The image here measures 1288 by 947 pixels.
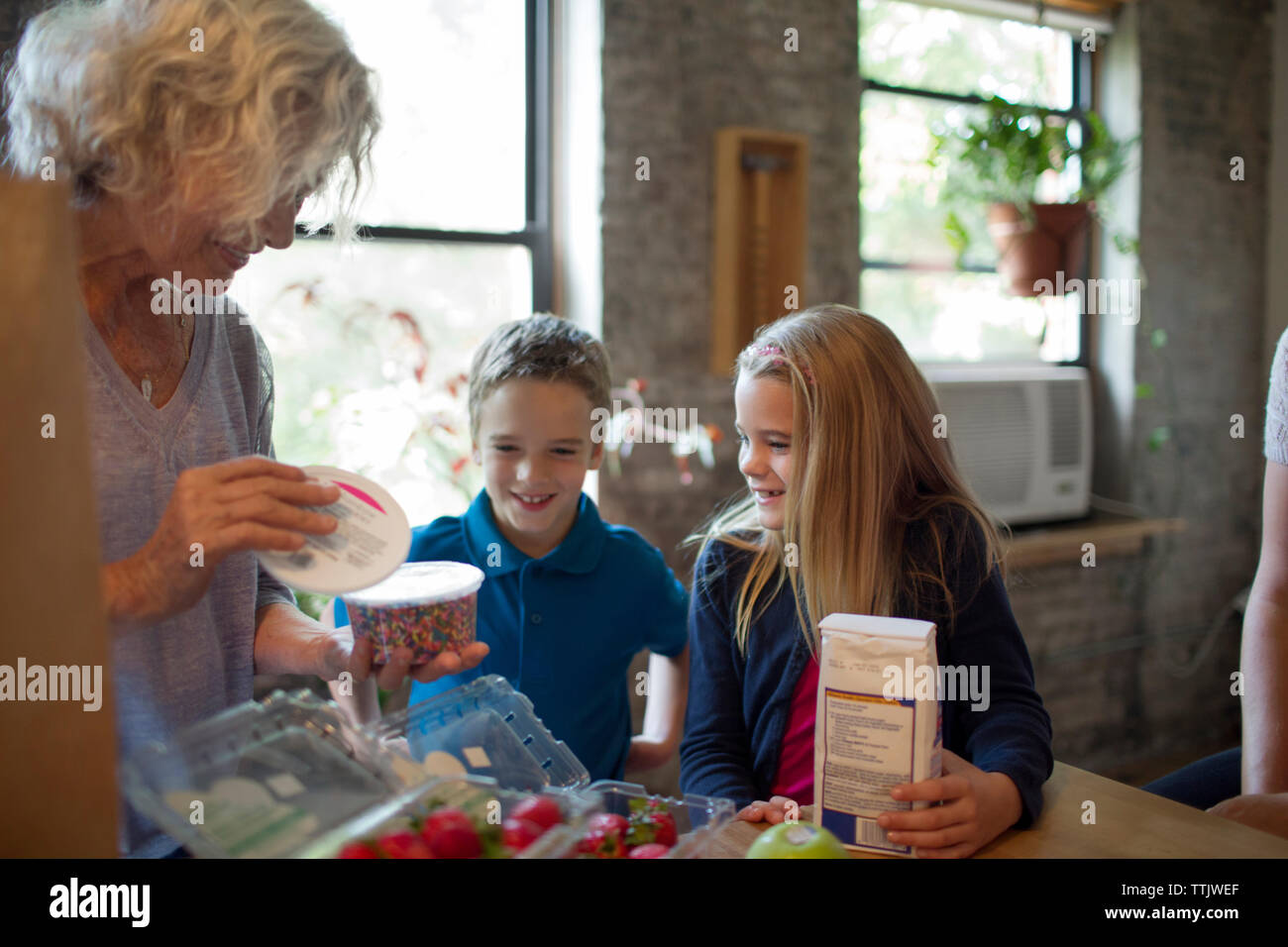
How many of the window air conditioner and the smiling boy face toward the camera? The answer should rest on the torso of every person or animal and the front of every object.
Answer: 2

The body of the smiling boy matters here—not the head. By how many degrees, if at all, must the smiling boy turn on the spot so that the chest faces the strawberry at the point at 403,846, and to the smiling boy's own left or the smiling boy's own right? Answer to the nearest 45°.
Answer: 0° — they already face it

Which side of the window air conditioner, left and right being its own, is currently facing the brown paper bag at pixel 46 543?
front

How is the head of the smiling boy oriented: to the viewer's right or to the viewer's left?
to the viewer's left

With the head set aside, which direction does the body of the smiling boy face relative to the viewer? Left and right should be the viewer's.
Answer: facing the viewer

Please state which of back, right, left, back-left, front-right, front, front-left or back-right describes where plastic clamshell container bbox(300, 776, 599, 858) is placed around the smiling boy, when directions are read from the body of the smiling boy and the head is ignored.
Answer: front

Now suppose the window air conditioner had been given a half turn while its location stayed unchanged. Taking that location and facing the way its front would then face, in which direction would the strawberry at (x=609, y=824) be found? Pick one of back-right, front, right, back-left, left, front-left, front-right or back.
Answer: back

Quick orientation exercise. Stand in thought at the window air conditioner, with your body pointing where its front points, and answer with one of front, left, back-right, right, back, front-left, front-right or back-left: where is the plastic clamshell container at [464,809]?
front

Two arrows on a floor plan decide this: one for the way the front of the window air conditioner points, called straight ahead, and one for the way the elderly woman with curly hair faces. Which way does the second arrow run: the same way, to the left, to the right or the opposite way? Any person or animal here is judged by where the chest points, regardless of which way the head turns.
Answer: to the left

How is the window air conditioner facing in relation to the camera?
toward the camera

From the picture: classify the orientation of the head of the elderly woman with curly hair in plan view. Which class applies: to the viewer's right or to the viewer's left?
to the viewer's right
